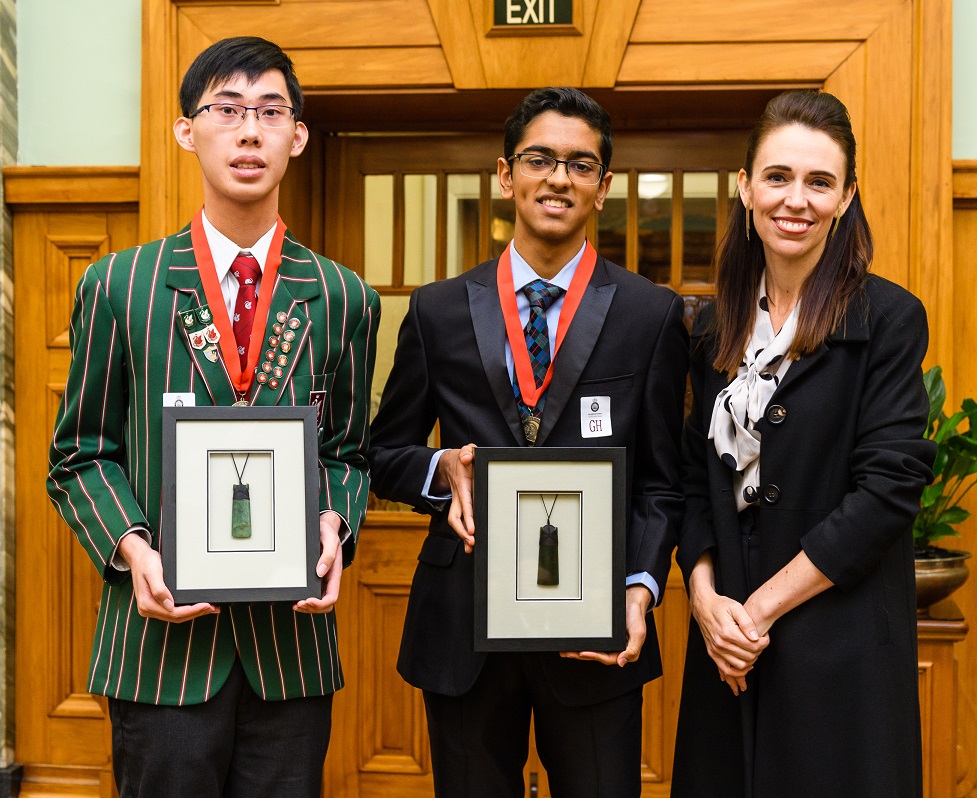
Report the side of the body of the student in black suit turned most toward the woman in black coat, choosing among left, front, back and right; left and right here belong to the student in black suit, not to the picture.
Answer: left

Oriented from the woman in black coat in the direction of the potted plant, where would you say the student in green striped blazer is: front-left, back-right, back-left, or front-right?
back-left

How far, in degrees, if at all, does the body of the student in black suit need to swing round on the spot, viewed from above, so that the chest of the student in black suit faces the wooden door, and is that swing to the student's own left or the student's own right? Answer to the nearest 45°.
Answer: approximately 180°

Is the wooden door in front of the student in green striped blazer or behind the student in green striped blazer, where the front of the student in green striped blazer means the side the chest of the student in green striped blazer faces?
behind

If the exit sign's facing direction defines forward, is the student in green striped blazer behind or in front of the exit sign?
in front

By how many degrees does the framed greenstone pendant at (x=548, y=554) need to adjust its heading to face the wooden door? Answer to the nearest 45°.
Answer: approximately 180°
